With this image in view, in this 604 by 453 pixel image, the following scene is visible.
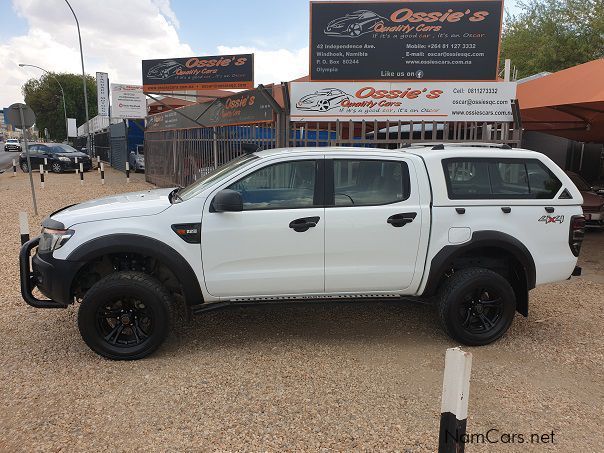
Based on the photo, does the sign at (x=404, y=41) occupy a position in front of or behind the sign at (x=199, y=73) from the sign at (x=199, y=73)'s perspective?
in front

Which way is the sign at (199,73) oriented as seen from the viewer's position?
toward the camera

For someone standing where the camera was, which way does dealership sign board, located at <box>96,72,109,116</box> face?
facing the viewer

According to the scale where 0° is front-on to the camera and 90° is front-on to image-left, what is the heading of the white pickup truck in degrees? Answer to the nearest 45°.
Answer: approximately 90°

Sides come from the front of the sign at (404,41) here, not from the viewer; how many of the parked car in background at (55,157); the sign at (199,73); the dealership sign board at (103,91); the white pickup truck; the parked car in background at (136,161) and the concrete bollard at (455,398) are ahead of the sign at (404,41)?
2

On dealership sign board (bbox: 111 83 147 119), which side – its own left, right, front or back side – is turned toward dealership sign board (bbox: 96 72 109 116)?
right

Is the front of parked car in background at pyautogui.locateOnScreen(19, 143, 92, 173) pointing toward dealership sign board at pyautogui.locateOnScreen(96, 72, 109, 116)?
no

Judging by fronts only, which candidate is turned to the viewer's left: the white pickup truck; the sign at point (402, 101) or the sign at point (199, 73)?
the white pickup truck

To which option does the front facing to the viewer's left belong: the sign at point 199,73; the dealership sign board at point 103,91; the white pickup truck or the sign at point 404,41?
the white pickup truck

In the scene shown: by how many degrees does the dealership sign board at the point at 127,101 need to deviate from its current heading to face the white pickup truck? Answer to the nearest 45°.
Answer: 0° — it already faces it

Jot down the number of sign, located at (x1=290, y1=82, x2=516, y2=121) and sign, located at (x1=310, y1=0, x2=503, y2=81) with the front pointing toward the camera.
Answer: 2

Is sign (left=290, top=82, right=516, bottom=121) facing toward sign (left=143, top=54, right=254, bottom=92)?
no

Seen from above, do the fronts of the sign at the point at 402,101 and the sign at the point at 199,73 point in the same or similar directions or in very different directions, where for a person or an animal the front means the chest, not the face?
same or similar directions

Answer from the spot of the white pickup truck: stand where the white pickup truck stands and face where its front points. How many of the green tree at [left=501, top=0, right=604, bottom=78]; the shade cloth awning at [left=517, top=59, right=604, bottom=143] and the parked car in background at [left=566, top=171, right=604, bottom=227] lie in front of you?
0

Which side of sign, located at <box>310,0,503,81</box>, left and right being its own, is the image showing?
front

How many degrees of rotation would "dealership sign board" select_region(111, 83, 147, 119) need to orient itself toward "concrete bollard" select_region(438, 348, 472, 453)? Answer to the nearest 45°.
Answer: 0° — it already faces it
